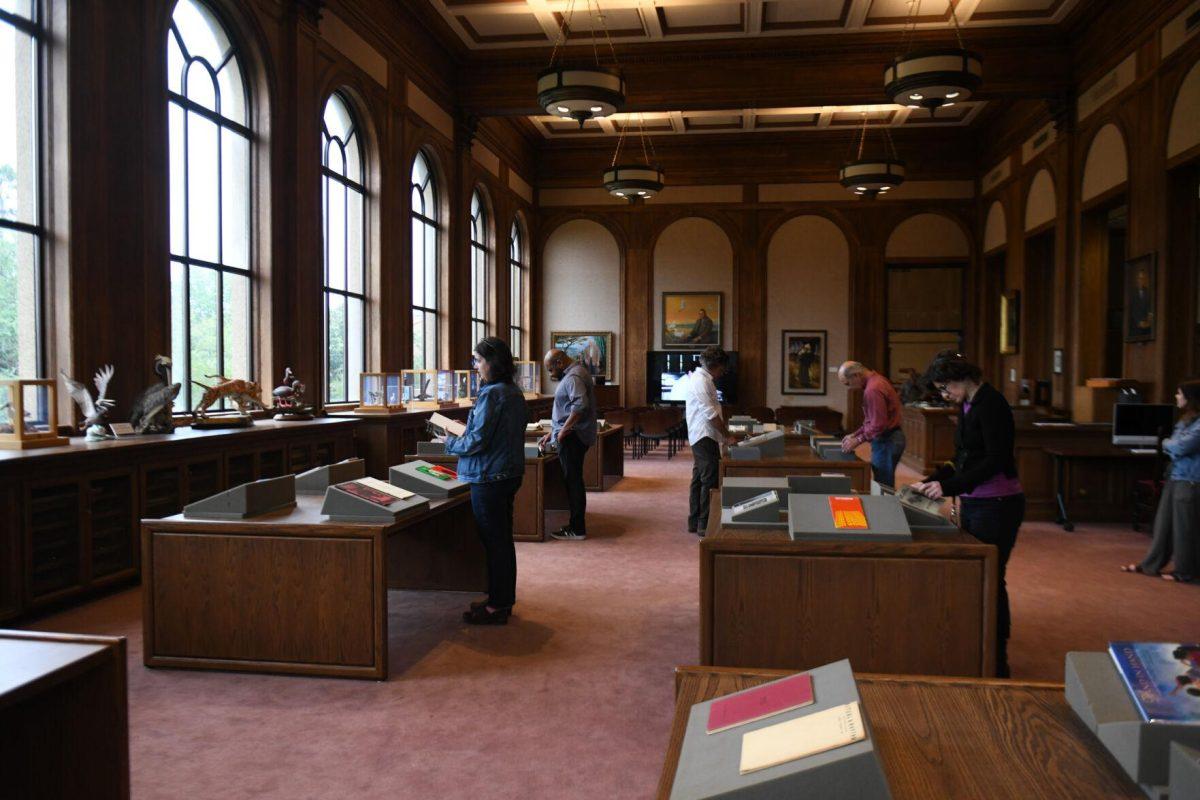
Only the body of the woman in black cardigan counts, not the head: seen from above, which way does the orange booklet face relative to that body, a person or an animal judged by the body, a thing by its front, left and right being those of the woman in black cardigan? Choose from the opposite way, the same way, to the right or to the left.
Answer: to the left

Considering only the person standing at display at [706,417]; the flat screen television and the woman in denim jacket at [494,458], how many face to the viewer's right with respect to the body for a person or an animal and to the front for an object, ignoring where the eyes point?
1

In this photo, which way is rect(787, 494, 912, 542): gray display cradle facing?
toward the camera

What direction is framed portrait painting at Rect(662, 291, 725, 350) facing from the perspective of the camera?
toward the camera

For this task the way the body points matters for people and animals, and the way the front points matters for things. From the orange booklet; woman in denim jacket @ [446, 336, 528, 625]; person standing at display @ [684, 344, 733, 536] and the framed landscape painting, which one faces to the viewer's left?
the woman in denim jacket

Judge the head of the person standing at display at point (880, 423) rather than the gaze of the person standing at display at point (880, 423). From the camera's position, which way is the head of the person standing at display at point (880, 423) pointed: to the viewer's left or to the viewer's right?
to the viewer's left

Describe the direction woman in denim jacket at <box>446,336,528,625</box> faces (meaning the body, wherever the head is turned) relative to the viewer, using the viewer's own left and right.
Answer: facing to the left of the viewer

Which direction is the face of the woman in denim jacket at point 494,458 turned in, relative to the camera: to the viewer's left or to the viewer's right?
to the viewer's left

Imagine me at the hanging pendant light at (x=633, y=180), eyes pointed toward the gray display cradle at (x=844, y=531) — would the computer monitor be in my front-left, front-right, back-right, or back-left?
front-left

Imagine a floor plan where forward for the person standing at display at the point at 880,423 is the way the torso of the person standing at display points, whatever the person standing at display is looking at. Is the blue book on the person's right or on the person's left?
on the person's left

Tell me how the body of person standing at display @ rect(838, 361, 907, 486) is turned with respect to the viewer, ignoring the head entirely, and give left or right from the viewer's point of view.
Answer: facing to the left of the viewer

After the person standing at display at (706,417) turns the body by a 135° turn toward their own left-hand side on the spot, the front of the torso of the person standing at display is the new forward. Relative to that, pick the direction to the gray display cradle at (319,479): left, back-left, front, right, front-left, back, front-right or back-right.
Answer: left

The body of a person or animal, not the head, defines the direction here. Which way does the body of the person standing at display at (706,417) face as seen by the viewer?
to the viewer's right

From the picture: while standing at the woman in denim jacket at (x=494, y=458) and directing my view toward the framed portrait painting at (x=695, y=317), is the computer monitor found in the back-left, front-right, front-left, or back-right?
front-right

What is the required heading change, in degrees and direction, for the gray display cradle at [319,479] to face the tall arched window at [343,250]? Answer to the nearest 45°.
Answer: approximately 90° to its right

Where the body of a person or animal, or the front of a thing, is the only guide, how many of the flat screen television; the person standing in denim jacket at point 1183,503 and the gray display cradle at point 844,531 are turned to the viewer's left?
1

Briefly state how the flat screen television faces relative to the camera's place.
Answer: facing the viewer

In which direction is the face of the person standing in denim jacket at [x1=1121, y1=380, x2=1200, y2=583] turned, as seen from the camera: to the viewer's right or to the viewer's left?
to the viewer's left

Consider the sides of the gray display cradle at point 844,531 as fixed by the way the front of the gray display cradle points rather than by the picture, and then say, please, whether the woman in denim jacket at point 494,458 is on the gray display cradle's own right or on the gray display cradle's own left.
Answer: on the gray display cradle's own right

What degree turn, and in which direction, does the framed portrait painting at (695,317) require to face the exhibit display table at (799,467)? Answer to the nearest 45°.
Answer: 0° — it already faces it

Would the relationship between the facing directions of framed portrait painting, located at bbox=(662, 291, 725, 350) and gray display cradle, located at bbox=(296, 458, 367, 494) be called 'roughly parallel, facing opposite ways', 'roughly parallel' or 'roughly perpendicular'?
roughly perpendicular

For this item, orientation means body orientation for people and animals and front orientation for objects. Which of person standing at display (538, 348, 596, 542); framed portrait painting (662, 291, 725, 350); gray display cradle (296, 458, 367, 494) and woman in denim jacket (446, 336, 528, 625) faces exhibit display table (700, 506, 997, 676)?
the framed portrait painting
